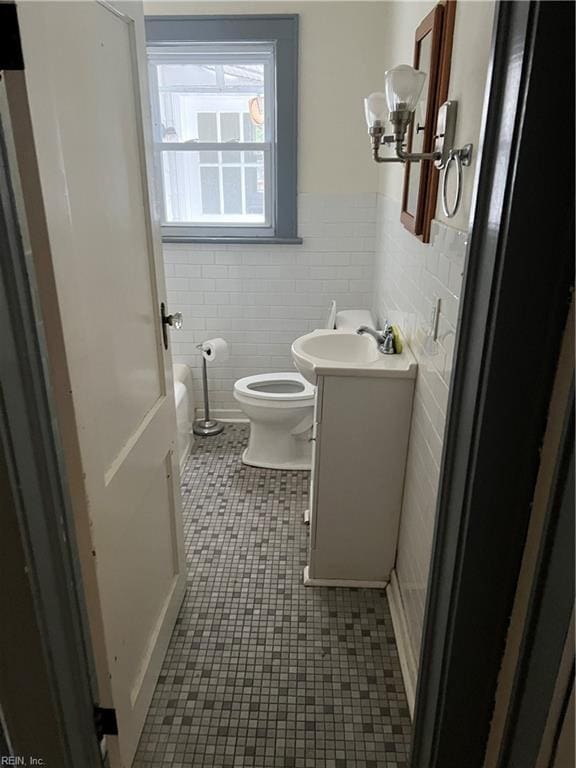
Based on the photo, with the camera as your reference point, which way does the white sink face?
facing to the left of the viewer

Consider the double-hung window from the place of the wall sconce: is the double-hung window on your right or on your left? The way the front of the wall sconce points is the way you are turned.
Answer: on your right

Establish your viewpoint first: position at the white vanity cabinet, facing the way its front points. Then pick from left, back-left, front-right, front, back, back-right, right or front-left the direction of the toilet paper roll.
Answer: front-right

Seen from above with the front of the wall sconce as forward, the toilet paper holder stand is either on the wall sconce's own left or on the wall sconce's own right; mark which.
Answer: on the wall sconce's own right

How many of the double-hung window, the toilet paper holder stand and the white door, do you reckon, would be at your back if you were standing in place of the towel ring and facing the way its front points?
0

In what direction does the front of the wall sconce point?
to the viewer's left

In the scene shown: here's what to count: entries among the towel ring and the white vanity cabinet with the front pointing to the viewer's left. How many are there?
2

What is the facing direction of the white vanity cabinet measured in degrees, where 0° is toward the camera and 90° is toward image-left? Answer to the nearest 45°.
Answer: approximately 90°

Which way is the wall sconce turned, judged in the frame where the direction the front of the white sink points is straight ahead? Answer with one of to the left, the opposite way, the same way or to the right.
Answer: the same way

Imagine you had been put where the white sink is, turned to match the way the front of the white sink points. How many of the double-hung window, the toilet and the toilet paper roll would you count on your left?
0

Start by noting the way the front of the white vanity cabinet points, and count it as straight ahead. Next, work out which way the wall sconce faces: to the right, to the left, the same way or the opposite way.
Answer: the same way

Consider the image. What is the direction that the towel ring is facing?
to the viewer's left
